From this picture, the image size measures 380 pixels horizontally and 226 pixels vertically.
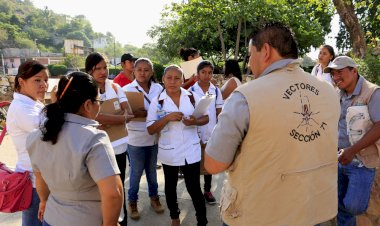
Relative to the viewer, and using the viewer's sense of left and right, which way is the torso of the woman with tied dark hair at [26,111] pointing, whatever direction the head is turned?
facing to the right of the viewer

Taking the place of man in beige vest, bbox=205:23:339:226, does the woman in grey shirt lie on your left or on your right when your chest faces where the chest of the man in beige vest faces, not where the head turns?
on your left

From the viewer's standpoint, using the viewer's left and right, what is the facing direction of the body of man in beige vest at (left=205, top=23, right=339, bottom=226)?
facing away from the viewer and to the left of the viewer

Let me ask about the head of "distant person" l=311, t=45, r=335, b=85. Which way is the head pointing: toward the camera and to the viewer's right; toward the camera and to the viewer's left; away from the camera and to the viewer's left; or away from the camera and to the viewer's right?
toward the camera and to the viewer's left

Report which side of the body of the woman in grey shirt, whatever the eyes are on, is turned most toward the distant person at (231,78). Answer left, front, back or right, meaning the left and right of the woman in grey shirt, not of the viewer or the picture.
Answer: front

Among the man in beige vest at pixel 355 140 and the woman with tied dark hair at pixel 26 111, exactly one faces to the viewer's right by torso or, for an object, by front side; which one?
the woman with tied dark hair

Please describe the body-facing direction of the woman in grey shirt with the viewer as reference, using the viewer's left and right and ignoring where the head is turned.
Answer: facing away from the viewer and to the right of the viewer

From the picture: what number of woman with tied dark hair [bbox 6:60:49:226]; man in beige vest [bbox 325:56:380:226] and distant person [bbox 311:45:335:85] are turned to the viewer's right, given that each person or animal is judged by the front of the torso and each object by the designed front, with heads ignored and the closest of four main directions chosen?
1

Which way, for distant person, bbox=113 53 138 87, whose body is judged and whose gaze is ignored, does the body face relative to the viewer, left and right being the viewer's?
facing the viewer and to the right of the viewer

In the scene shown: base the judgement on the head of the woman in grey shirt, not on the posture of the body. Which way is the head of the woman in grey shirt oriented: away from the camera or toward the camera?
away from the camera

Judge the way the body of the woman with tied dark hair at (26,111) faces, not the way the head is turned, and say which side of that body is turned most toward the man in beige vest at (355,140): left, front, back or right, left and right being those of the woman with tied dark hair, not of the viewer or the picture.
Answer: front

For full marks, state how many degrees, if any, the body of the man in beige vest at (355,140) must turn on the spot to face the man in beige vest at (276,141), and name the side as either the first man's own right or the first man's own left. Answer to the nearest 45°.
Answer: approximately 45° to the first man's own left

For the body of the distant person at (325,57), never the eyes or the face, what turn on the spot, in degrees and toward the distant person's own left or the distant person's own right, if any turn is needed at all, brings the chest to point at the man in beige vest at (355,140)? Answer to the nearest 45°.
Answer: approximately 45° to the distant person's own left
